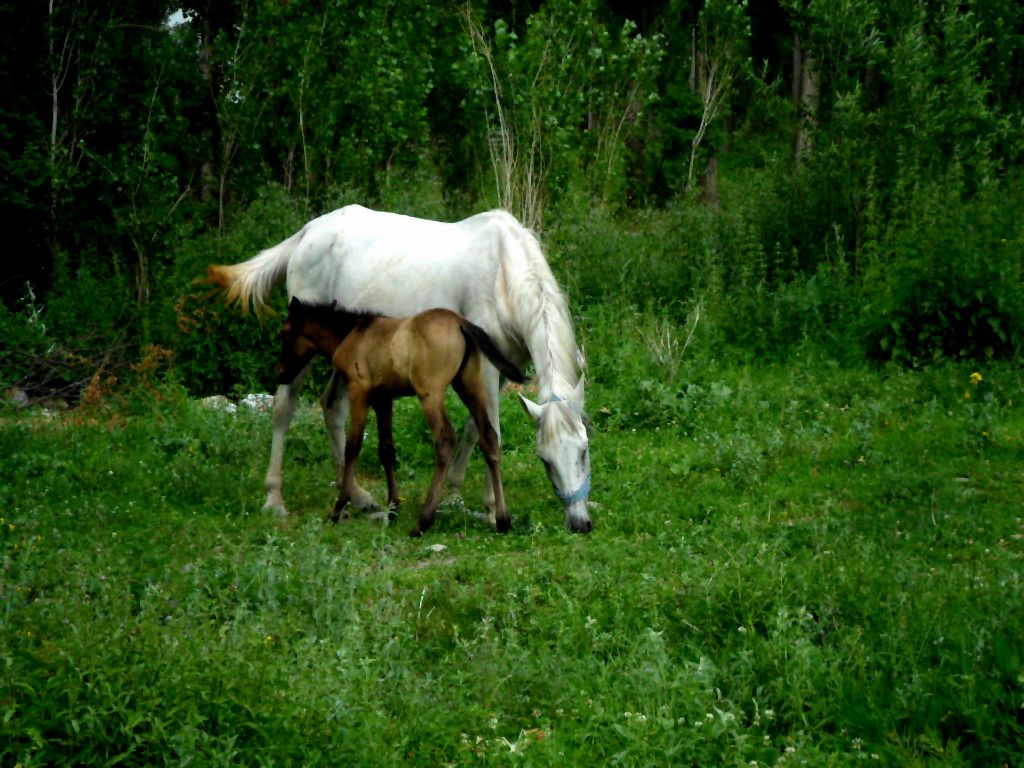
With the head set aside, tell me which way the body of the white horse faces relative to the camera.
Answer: to the viewer's right

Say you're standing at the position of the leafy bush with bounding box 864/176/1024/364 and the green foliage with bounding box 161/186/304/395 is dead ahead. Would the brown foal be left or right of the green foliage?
left

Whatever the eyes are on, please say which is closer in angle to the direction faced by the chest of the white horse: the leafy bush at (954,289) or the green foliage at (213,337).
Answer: the leafy bush

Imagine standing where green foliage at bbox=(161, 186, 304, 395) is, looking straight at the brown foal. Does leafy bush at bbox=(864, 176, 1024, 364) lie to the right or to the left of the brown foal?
left

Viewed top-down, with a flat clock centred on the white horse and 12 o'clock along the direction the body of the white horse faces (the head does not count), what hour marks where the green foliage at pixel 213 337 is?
The green foliage is roughly at 8 o'clock from the white horse.

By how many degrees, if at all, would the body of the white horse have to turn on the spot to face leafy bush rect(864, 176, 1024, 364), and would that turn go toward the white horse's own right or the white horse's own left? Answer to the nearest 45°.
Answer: approximately 45° to the white horse's own left

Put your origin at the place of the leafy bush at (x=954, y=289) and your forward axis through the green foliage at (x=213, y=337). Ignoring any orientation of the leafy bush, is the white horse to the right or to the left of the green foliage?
left
